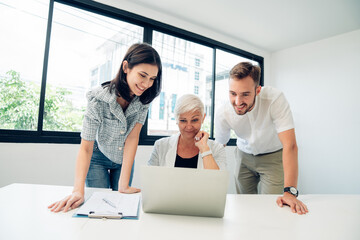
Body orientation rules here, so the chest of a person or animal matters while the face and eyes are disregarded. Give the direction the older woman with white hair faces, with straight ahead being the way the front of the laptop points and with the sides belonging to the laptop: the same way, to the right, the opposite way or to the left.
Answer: the opposite way

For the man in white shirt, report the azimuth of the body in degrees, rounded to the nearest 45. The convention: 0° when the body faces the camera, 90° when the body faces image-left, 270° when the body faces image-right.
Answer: approximately 45°

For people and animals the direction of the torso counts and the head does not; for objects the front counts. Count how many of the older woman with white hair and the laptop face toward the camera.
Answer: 1

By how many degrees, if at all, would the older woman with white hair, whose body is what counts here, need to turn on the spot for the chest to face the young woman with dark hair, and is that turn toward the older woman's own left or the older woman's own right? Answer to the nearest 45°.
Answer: approximately 45° to the older woman's own right

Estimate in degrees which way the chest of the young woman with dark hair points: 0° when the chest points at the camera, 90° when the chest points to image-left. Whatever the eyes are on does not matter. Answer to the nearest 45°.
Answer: approximately 315°

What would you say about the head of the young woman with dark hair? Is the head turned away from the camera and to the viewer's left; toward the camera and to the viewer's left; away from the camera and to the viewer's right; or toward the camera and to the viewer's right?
toward the camera and to the viewer's right

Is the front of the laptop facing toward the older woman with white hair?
yes

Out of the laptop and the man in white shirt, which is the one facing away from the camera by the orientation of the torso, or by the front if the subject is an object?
the laptop

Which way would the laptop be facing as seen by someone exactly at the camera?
facing away from the viewer
